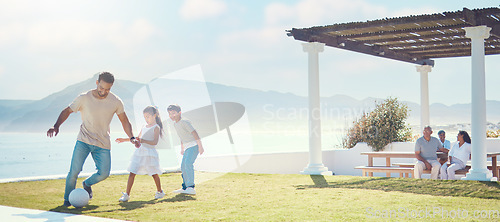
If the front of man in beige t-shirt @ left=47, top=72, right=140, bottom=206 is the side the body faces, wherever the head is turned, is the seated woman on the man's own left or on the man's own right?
on the man's own left

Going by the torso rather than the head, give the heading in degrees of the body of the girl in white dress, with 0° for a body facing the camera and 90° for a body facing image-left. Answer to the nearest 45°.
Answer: approximately 45°

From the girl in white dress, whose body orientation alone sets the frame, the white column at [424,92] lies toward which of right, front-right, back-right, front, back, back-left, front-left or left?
back

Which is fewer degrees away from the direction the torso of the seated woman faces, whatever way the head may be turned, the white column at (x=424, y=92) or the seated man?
the seated man

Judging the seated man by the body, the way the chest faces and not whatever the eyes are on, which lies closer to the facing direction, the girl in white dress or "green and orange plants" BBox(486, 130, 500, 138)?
the girl in white dress

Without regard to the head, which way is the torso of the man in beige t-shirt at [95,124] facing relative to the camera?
toward the camera

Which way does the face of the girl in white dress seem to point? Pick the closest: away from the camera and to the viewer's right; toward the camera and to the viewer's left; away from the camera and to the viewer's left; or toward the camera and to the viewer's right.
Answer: toward the camera and to the viewer's left

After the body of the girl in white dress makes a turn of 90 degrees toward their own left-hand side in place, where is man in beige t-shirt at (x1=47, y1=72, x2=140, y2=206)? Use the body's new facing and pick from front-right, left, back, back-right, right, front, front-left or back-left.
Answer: right

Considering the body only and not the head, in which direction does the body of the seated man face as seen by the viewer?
toward the camera

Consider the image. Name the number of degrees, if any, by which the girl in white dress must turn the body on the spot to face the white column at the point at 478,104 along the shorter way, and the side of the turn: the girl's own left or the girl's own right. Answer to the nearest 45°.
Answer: approximately 135° to the girl's own left

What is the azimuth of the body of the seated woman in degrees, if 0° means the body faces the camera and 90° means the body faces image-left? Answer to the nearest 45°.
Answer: approximately 45°

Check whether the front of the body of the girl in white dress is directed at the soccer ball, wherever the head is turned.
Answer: yes

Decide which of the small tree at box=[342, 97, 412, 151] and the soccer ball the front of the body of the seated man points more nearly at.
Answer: the soccer ball

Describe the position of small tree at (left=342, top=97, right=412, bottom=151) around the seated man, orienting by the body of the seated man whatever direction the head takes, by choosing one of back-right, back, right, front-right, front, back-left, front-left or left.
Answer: back

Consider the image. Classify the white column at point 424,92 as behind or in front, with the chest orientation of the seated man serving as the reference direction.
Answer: behind

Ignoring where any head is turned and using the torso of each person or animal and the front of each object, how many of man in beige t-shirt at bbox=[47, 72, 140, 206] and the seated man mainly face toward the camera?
2
